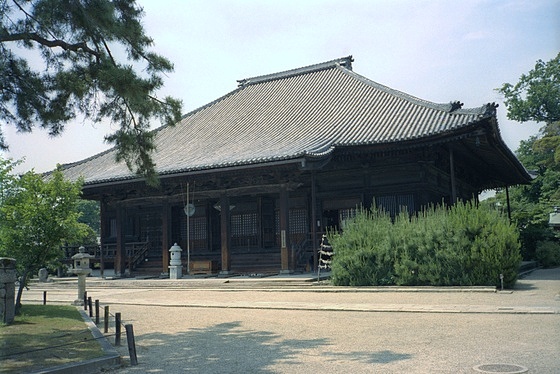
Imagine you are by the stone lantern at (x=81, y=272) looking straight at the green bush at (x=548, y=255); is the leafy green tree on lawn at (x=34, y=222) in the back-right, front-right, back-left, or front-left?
back-right

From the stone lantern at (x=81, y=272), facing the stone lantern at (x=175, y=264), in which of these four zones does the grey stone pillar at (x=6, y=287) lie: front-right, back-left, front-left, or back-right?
back-right

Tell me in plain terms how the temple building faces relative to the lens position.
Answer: facing the viewer and to the left of the viewer

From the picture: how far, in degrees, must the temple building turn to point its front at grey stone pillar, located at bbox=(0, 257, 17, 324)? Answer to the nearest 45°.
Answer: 0° — it already faces it

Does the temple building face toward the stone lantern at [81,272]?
yes

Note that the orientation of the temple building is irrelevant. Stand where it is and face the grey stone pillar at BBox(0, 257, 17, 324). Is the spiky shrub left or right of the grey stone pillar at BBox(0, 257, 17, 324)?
left

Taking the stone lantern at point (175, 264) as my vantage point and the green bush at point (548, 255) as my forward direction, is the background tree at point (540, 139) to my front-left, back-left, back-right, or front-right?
front-left

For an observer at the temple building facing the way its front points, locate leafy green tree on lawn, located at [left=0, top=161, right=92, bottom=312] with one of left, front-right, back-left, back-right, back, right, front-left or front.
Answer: front

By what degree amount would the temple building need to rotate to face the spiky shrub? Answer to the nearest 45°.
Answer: approximately 90° to its left

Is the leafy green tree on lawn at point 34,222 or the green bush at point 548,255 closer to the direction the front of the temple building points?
the leafy green tree on lawn

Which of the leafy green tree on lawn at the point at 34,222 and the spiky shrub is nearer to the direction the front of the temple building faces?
the leafy green tree on lawn
